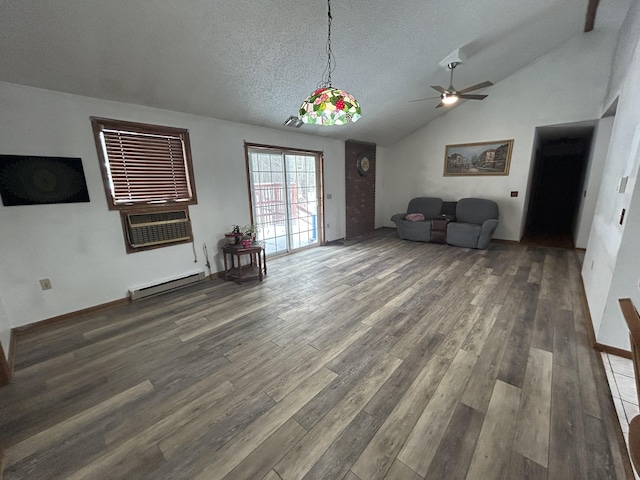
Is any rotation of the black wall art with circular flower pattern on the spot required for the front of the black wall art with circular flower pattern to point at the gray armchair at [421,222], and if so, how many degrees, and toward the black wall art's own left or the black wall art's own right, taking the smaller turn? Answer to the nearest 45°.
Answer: approximately 90° to the black wall art's own left

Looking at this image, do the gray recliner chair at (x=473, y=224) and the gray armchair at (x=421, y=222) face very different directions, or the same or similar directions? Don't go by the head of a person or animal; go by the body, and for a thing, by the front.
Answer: same or similar directions

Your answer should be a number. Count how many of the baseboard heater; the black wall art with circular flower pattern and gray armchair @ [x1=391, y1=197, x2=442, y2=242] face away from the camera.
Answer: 0

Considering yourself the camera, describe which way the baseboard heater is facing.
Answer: facing the viewer and to the right of the viewer

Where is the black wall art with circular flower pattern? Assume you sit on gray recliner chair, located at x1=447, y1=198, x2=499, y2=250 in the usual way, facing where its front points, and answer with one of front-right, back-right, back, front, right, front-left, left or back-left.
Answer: front

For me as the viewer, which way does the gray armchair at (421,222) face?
facing the viewer and to the left of the viewer

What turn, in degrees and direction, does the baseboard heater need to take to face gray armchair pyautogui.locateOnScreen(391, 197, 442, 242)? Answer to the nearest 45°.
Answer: approximately 45° to its left

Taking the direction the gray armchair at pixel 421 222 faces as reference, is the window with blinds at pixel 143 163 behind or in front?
in front

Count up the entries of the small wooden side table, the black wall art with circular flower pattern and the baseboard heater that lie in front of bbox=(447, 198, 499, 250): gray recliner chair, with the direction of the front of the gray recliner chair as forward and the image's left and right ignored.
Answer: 3

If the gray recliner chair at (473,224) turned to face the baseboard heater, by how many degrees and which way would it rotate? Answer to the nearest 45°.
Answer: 0° — it already faces it

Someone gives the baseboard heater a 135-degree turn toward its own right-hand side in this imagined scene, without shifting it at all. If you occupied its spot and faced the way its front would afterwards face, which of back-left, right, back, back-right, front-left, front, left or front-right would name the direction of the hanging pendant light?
back-left

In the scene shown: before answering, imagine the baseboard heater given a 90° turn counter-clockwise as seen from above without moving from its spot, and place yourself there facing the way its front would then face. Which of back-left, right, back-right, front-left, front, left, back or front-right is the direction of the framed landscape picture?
front-right
